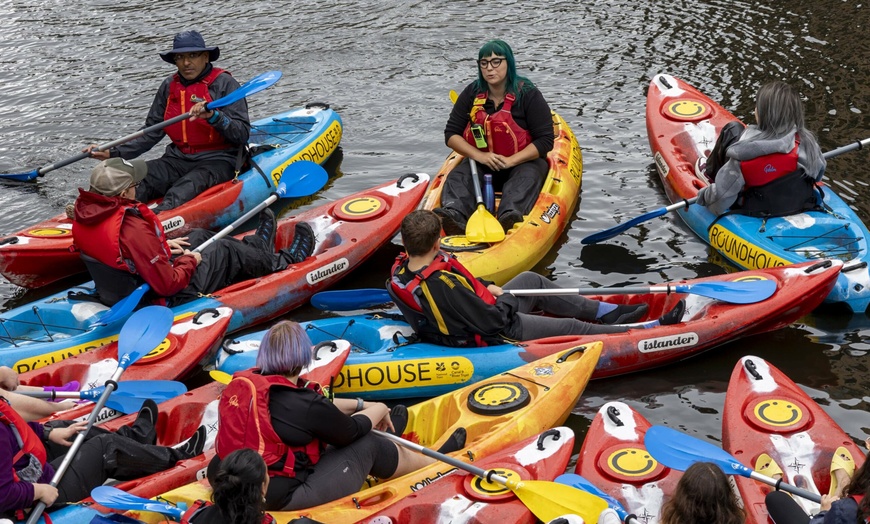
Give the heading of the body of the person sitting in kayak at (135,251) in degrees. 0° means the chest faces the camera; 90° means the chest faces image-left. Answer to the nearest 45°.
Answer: approximately 225°

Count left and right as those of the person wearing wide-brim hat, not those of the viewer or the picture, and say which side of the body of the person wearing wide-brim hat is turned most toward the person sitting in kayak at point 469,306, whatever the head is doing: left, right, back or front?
left

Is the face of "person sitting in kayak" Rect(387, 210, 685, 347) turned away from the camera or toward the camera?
away from the camera

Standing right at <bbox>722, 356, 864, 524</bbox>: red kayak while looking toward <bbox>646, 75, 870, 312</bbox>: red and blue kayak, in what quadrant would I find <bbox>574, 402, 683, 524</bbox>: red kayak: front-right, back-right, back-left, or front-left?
back-left

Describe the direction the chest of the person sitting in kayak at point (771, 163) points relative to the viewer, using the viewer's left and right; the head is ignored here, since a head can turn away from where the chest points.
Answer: facing away from the viewer and to the left of the viewer

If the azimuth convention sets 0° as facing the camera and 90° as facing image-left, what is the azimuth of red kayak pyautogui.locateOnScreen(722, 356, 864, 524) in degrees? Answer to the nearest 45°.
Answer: approximately 135°

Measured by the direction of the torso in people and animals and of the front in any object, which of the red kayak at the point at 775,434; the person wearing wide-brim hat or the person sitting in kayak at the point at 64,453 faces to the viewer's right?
the person sitting in kayak

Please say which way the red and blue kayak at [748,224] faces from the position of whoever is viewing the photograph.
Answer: facing away from the viewer and to the left of the viewer

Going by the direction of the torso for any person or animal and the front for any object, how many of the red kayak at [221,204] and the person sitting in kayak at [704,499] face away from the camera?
1

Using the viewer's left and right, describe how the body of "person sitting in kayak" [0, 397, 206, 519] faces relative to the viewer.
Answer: facing to the right of the viewer

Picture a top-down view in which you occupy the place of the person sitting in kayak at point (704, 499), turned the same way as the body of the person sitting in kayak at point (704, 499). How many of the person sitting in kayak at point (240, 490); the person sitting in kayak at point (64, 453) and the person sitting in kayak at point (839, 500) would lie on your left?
2

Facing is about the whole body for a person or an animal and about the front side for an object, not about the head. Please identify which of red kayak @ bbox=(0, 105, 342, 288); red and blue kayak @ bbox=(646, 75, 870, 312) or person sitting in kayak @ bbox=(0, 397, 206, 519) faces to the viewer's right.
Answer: the person sitting in kayak
